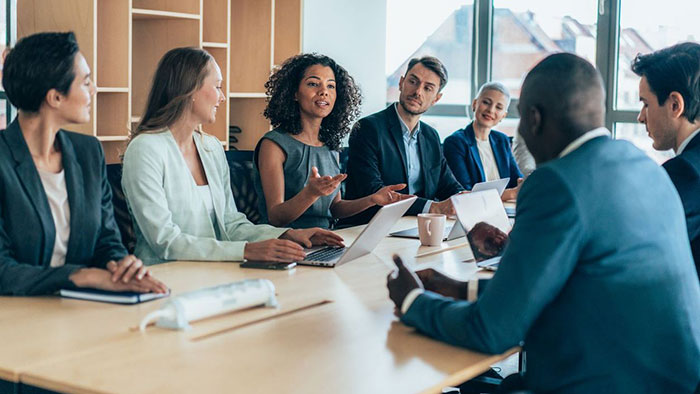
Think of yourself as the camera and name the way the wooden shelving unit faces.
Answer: facing the viewer

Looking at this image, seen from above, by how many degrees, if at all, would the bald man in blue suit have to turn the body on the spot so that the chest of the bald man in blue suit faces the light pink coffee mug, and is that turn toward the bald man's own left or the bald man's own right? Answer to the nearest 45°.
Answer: approximately 45° to the bald man's own right

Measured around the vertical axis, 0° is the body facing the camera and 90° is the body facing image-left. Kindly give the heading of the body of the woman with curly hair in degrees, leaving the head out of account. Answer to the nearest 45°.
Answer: approximately 315°

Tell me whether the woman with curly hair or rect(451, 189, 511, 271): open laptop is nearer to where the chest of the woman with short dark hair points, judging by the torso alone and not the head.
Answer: the open laptop

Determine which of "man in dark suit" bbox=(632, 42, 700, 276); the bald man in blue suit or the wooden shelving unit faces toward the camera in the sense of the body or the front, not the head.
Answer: the wooden shelving unit

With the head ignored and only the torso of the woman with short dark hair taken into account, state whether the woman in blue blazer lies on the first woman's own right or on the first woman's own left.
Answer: on the first woman's own left

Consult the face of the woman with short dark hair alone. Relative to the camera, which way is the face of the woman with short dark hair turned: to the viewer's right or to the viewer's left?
to the viewer's right

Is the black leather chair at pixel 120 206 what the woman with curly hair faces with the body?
no

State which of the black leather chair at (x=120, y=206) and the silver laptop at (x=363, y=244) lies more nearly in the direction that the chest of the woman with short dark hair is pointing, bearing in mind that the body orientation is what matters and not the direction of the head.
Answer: the silver laptop

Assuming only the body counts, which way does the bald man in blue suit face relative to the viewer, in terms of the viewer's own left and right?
facing away from the viewer and to the left of the viewer

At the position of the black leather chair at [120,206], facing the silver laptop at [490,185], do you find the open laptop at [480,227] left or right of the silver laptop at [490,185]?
right

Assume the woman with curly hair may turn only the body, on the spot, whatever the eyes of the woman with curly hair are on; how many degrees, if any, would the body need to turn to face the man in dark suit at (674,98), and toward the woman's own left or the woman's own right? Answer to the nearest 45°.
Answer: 0° — they already face them

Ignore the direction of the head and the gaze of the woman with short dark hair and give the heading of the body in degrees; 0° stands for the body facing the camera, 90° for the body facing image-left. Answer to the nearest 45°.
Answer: approximately 315°

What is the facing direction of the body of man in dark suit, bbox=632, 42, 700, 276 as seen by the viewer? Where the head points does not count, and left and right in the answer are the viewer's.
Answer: facing to the left of the viewer
